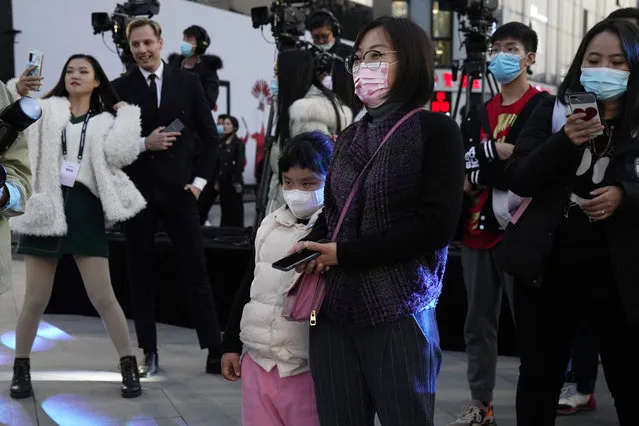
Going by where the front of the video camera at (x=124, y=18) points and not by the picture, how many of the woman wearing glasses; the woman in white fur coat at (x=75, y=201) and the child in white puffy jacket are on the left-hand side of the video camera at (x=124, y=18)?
3

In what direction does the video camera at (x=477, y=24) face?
to the viewer's left

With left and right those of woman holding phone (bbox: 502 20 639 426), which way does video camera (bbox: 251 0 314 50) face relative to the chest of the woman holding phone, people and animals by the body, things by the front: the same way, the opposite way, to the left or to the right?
to the right

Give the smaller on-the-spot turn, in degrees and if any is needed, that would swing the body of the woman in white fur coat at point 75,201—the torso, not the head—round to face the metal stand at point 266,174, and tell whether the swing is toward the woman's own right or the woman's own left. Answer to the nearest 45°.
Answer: approximately 135° to the woman's own left

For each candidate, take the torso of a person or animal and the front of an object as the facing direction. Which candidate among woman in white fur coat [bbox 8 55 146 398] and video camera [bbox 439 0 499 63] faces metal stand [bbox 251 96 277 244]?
the video camera

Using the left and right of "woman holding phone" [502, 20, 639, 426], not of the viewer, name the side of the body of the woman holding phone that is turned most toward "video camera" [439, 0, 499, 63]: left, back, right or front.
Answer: back

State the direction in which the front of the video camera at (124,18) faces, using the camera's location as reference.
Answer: facing to the left of the viewer

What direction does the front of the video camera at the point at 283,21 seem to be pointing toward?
to the viewer's left

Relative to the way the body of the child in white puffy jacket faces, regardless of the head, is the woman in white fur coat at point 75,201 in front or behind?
behind

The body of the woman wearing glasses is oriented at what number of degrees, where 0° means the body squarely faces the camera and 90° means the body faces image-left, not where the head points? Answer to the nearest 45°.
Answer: approximately 45°
